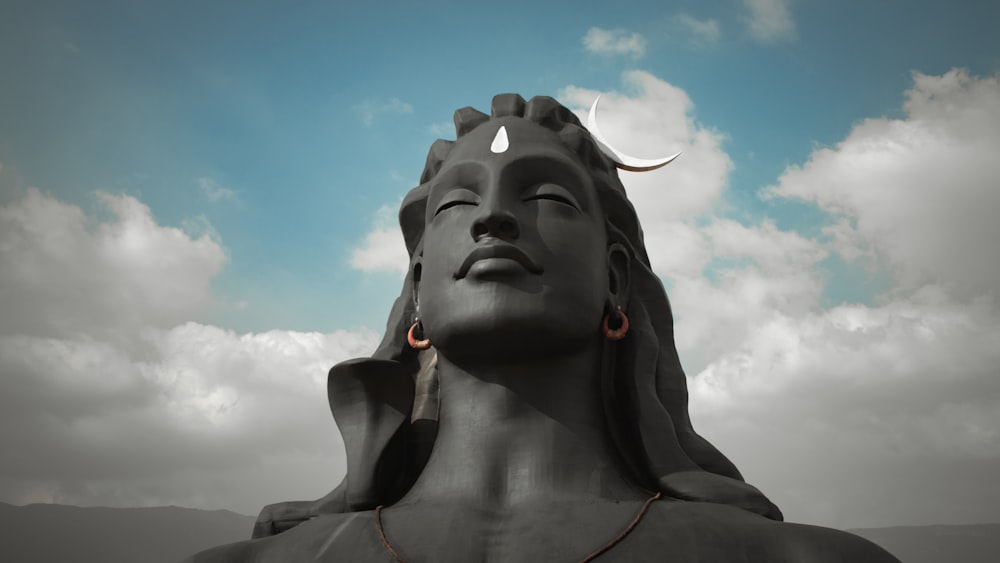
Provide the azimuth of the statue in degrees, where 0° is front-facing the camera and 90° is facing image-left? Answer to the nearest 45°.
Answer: approximately 0°
